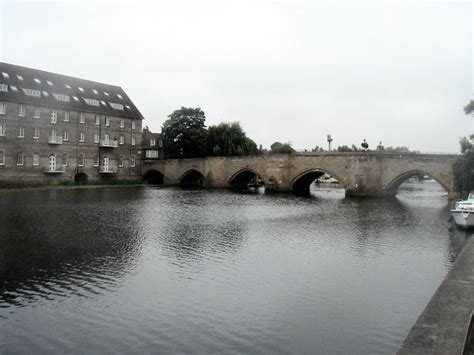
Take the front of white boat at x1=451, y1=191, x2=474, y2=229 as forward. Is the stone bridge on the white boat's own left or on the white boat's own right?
on the white boat's own right

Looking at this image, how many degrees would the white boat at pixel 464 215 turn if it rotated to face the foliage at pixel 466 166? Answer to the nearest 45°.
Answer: approximately 135° to its right

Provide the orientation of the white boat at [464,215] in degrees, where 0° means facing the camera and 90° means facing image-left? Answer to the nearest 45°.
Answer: approximately 45°
